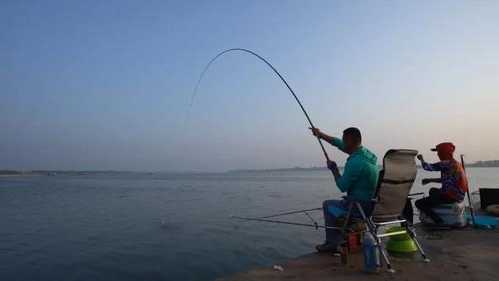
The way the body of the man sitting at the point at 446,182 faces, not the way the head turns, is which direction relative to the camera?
to the viewer's left

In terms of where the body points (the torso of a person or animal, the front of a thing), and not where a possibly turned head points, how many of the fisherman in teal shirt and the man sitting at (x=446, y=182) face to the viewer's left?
2

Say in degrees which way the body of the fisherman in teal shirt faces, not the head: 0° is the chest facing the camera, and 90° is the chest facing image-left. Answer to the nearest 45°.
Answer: approximately 90°

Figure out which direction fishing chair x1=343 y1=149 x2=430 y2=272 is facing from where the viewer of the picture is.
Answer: facing away from the viewer and to the left of the viewer

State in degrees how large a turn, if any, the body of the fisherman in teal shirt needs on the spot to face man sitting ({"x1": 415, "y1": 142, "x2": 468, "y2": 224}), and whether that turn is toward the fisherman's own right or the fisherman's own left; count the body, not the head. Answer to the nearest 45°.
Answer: approximately 135° to the fisherman's own right

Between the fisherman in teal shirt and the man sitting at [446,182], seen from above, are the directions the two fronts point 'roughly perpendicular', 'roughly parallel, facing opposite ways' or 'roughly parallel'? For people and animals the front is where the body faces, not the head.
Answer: roughly parallel
